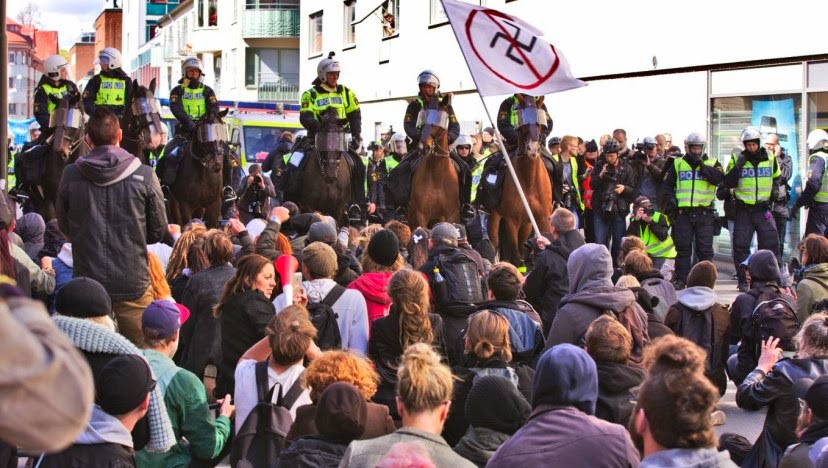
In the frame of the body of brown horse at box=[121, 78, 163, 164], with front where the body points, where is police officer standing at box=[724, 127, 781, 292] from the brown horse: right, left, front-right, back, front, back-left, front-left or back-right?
front-left

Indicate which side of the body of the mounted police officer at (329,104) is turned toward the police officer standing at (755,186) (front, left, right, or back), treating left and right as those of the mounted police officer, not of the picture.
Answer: left

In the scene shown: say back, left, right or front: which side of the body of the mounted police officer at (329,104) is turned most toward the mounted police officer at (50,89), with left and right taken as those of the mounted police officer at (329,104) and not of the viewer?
right

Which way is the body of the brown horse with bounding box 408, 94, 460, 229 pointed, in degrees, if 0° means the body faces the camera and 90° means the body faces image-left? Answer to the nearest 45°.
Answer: approximately 0°

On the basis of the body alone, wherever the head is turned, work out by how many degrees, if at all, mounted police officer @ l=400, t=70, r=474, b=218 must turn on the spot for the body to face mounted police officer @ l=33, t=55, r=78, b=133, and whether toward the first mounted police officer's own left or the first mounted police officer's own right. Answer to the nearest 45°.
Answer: approximately 90° to the first mounted police officer's own right

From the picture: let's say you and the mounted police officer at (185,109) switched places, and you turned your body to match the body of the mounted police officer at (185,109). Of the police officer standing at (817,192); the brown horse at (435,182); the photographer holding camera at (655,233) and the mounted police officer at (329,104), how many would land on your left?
4

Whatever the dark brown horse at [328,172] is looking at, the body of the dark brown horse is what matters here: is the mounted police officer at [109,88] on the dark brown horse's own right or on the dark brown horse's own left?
on the dark brown horse's own right
